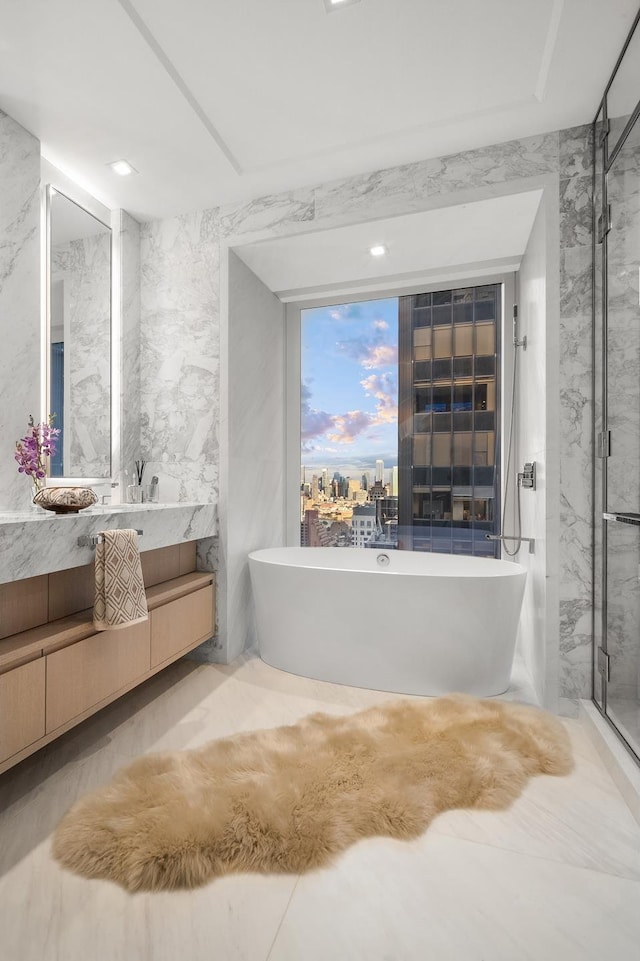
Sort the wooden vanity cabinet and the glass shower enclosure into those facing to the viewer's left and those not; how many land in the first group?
1

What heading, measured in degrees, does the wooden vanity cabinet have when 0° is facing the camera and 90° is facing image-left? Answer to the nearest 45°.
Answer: approximately 315°

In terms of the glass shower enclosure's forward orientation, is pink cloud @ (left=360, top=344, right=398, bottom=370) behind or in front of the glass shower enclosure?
in front

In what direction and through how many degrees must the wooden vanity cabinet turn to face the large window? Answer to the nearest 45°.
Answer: approximately 90° to its left

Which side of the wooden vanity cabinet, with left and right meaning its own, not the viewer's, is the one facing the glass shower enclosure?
front

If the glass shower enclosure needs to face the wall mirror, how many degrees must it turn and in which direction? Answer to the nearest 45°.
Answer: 0° — it already faces it

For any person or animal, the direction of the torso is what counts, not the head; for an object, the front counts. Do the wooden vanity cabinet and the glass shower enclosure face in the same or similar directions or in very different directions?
very different directions

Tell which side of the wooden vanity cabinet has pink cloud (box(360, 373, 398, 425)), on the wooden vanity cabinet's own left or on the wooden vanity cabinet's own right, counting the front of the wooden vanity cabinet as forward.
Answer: on the wooden vanity cabinet's own left

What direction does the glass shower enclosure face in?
to the viewer's left

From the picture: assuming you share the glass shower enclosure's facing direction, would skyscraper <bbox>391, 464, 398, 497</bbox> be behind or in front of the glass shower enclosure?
in front

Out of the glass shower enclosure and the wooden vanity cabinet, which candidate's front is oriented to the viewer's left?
the glass shower enclosure

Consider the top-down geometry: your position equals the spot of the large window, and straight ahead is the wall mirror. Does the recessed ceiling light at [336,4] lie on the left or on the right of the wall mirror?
left
